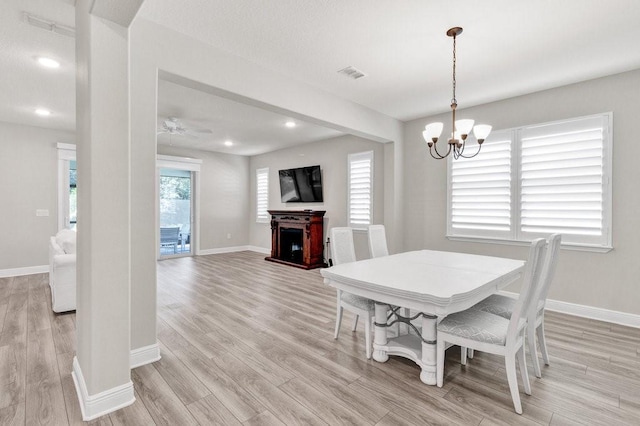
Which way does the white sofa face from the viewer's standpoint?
to the viewer's right

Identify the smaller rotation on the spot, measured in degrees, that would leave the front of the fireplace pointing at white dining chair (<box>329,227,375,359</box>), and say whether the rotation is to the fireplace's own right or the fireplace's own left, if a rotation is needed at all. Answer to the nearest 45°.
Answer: approximately 45° to the fireplace's own left

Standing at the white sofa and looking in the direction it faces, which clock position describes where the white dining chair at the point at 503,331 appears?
The white dining chair is roughly at 2 o'clock from the white sofa.

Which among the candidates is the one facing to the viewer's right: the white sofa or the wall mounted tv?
the white sofa

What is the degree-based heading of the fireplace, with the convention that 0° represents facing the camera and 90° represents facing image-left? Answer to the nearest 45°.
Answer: approximately 45°

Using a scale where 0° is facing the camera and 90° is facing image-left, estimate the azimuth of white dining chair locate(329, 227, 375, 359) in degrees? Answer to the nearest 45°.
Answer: approximately 315°

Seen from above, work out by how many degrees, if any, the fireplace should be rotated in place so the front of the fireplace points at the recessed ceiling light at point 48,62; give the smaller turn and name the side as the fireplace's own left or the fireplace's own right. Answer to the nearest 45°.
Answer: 0° — it already faces it

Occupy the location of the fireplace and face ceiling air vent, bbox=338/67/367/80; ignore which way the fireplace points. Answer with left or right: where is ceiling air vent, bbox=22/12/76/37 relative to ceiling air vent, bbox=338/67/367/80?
right
